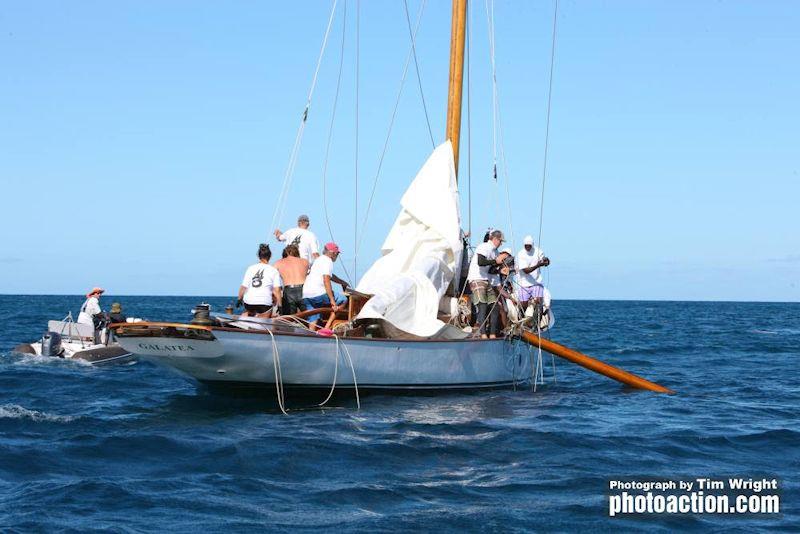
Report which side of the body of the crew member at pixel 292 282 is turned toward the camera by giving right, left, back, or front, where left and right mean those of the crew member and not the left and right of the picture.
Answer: back

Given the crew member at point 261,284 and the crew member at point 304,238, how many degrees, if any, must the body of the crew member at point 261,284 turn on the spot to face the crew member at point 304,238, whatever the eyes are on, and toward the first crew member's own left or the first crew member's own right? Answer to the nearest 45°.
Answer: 0° — they already face them

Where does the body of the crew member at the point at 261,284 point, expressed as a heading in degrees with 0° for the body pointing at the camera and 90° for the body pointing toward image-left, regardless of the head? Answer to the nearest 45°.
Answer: approximately 180°

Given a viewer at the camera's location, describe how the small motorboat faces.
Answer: facing away from the viewer and to the right of the viewer
